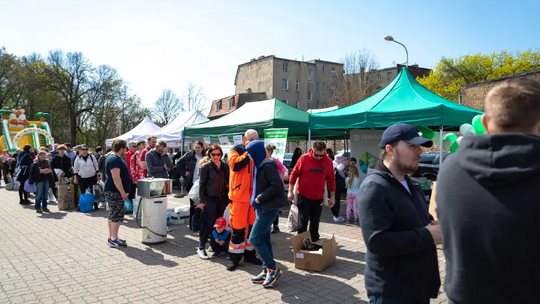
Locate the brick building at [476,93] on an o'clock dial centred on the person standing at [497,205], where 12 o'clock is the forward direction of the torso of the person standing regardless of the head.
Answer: The brick building is roughly at 12 o'clock from the person standing.

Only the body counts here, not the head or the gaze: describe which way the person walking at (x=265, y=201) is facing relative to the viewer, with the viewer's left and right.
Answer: facing to the left of the viewer

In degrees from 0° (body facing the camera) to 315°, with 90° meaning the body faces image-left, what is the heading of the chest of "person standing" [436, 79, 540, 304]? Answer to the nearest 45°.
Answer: approximately 180°

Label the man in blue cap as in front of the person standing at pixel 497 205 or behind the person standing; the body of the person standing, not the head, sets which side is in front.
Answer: in front

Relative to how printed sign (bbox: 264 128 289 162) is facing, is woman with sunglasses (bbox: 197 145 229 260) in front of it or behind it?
in front

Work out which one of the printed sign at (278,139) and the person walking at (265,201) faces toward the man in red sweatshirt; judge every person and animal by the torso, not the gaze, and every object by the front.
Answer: the printed sign

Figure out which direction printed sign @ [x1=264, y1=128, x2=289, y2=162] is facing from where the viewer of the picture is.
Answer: facing the viewer

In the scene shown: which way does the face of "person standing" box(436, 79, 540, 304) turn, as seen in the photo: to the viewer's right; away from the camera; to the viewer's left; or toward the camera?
away from the camera

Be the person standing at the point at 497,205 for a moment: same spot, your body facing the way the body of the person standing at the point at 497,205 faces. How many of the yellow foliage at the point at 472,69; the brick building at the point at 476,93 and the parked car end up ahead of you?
3

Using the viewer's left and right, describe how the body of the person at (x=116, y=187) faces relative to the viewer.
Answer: facing to the right of the viewer

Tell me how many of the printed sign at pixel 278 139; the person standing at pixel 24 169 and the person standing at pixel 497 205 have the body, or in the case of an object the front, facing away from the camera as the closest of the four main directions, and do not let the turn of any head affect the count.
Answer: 1

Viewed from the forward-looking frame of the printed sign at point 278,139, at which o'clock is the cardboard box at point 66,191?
The cardboard box is roughly at 3 o'clock from the printed sign.
